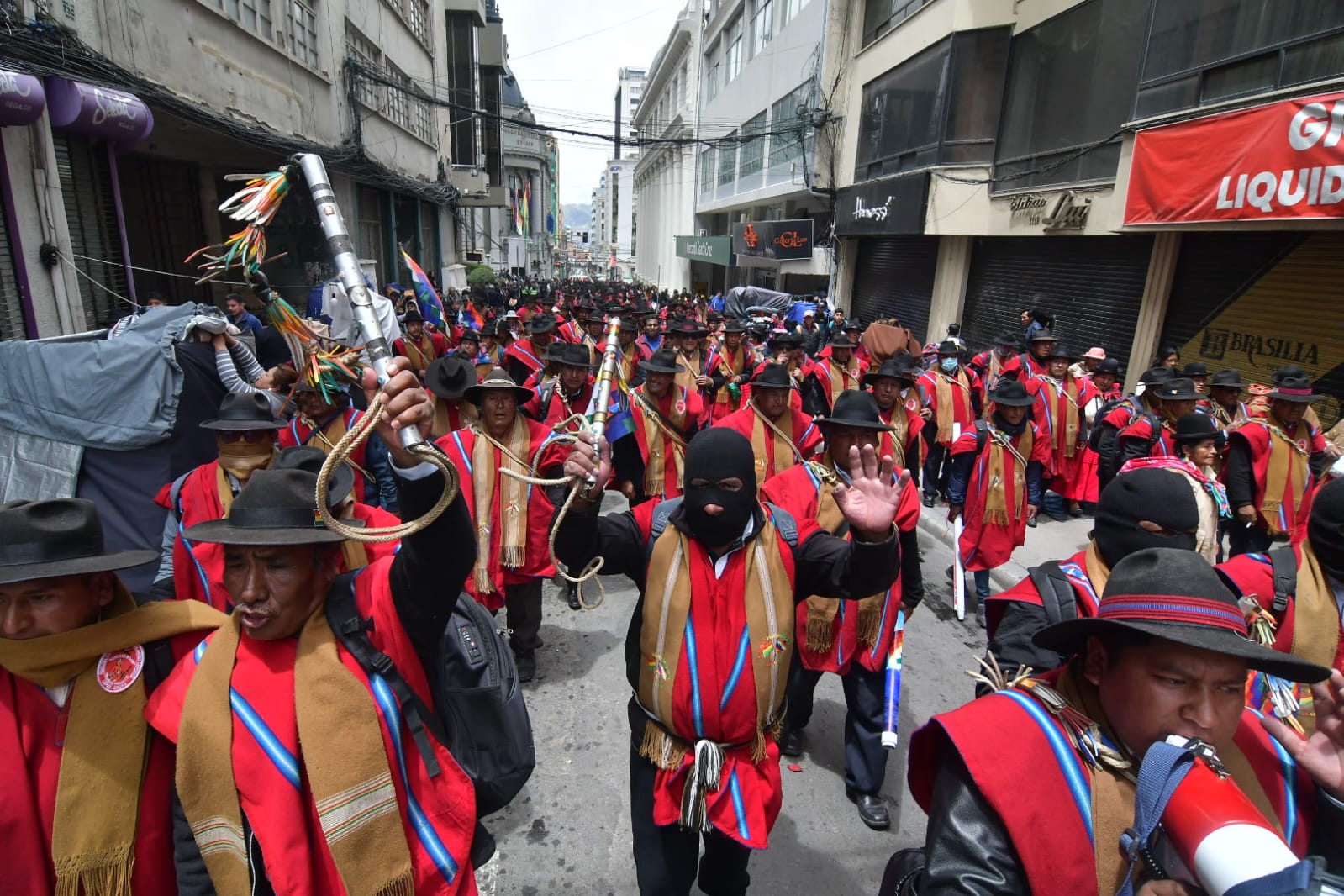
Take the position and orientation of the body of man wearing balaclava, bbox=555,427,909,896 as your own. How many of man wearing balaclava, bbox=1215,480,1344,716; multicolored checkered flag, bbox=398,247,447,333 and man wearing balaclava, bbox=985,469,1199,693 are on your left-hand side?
2

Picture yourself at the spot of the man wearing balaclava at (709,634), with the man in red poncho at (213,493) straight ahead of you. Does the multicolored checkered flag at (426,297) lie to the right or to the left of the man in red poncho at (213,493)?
right

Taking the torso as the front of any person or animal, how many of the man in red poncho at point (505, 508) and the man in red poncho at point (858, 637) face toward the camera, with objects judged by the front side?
2

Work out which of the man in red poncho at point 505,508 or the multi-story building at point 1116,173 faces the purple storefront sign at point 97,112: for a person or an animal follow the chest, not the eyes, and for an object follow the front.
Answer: the multi-story building

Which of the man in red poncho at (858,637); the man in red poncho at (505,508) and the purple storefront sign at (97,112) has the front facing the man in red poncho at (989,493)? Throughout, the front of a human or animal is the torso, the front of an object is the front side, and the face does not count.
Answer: the purple storefront sign

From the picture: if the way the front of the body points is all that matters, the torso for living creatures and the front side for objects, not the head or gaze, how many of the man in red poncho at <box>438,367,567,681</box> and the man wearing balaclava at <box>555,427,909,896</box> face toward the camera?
2

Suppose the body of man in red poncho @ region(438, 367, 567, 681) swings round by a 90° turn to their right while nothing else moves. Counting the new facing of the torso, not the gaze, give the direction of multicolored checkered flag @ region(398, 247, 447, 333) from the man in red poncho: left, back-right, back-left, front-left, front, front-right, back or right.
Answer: right

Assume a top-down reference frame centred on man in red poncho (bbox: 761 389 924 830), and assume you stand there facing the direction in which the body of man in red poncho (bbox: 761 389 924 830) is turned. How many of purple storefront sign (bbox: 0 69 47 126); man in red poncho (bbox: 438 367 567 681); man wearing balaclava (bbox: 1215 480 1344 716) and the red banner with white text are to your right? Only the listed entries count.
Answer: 2
